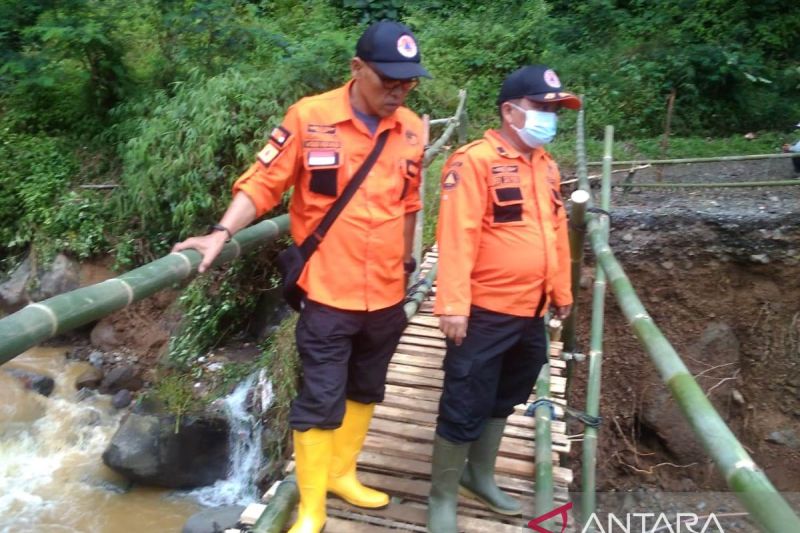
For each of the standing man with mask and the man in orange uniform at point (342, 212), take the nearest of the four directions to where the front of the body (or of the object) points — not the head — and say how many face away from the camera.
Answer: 0

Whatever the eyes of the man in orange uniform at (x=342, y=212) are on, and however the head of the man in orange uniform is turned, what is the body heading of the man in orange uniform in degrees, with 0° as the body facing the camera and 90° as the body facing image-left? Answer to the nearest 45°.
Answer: approximately 315°

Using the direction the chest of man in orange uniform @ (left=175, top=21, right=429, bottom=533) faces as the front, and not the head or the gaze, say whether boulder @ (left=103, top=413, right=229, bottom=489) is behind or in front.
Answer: behind

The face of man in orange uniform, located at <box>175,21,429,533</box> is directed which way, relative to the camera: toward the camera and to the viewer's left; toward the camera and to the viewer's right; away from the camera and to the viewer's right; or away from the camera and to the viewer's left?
toward the camera and to the viewer's right

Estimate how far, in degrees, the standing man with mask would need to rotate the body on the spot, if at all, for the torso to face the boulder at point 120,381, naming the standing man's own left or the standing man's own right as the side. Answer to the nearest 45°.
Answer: approximately 180°

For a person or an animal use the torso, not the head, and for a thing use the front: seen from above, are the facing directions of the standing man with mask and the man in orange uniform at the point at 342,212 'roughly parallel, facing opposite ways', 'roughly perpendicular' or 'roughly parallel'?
roughly parallel

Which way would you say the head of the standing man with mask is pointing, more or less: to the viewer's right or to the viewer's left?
to the viewer's right

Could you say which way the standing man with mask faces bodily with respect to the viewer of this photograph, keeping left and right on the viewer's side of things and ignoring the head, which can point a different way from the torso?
facing the viewer and to the right of the viewer
